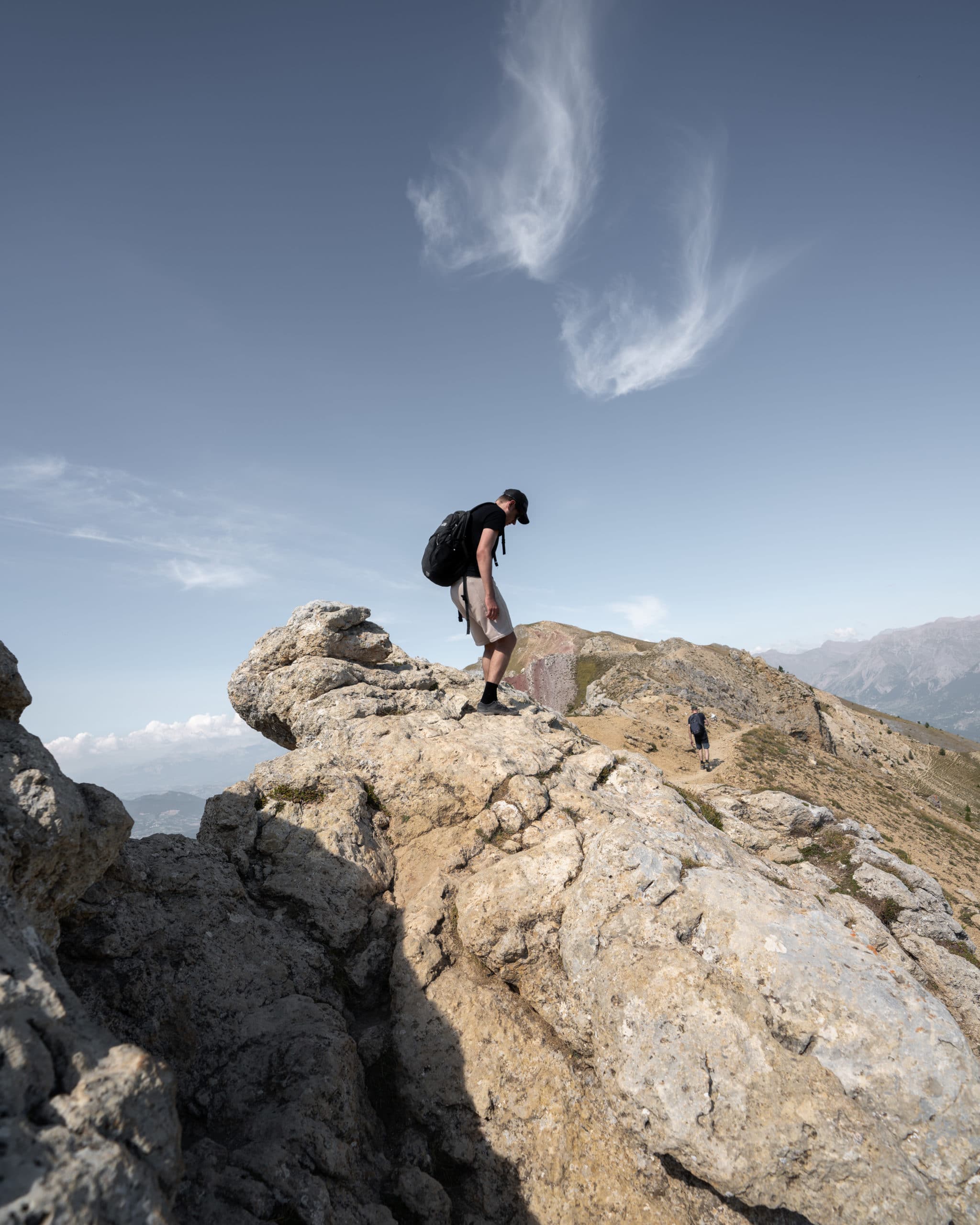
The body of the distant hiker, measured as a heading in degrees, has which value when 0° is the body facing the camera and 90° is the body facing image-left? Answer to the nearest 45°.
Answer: approximately 180°

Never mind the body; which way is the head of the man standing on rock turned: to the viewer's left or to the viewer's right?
to the viewer's right

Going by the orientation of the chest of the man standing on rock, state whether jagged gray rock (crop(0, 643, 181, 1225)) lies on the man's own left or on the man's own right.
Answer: on the man's own right

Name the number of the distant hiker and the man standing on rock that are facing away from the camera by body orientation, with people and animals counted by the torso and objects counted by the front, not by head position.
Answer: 1

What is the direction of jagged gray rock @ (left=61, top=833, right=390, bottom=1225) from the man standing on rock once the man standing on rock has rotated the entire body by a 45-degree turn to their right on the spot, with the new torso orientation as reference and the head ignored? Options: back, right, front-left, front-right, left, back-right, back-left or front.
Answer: right

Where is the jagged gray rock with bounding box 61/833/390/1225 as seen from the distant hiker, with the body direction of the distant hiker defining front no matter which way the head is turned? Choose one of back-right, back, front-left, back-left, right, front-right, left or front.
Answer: back

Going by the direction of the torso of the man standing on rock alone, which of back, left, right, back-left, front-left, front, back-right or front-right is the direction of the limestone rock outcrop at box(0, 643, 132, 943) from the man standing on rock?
back-right

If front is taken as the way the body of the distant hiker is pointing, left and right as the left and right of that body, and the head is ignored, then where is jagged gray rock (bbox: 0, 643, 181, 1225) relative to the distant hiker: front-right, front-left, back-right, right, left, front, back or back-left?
back

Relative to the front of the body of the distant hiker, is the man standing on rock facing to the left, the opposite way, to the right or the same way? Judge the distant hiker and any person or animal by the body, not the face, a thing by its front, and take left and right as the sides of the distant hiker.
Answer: to the right

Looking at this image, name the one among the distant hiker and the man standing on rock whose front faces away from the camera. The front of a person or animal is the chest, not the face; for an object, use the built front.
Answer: the distant hiker

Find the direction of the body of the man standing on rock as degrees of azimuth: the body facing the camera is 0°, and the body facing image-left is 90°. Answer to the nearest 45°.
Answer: approximately 270°
